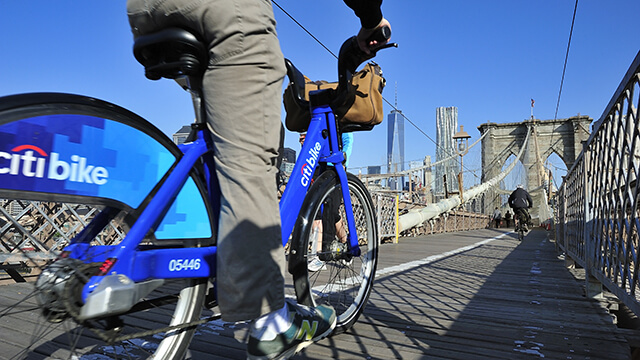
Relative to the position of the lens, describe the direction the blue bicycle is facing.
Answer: facing away from the viewer and to the right of the viewer
